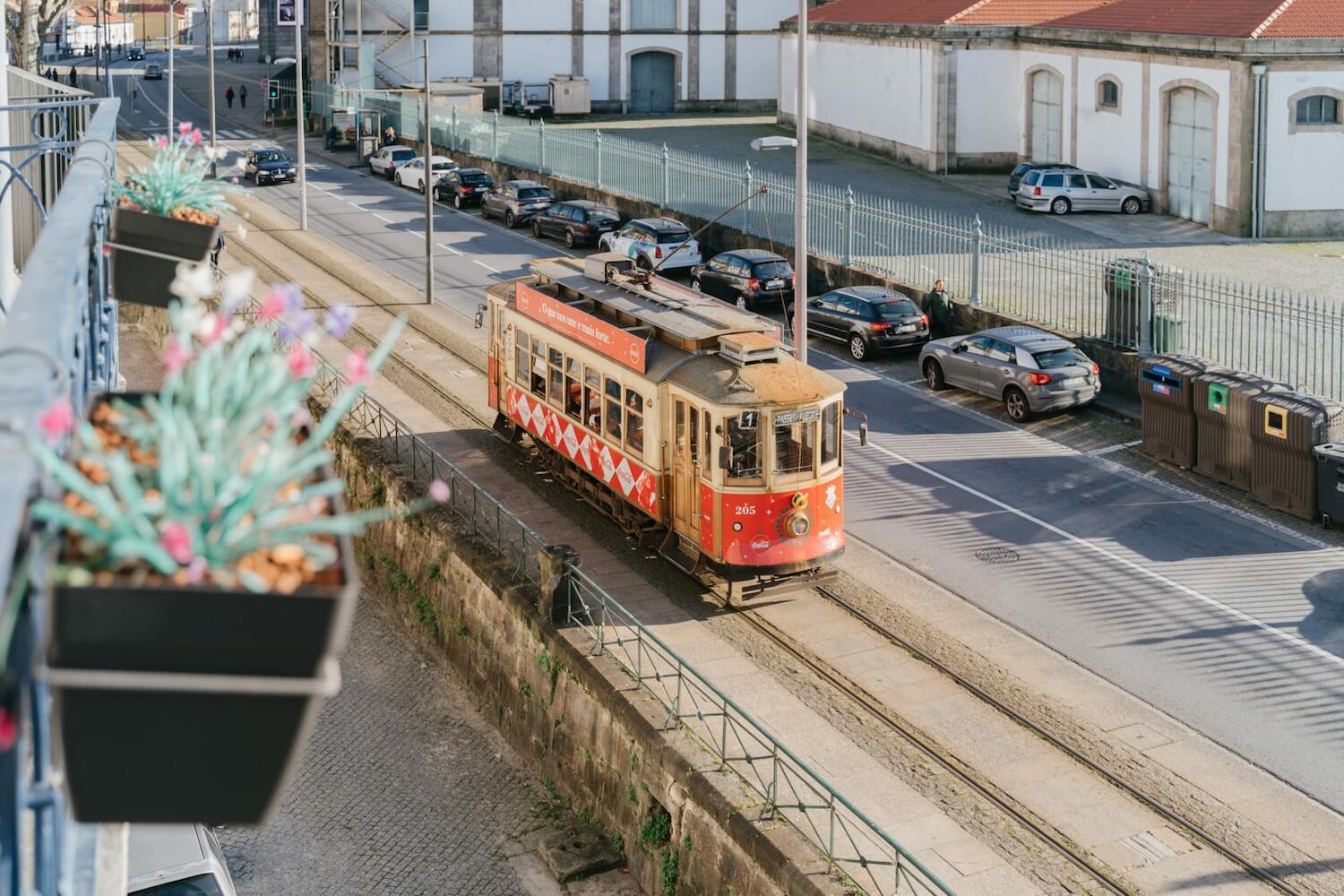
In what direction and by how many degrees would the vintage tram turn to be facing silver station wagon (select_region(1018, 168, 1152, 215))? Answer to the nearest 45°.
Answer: approximately 135° to its left

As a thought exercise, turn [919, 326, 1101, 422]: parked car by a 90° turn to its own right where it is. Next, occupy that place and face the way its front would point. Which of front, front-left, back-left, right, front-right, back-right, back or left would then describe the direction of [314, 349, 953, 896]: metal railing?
back-right

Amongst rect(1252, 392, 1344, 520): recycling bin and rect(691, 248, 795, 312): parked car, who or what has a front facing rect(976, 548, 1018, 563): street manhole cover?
the recycling bin

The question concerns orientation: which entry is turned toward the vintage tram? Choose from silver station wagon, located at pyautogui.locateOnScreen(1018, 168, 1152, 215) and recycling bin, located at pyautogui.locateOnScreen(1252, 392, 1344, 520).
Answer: the recycling bin

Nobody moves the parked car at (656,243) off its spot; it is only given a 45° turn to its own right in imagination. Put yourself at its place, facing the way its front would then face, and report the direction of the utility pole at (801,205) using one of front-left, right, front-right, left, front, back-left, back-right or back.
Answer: back

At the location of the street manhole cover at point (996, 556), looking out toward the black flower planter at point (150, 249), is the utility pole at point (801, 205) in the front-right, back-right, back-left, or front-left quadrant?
back-right

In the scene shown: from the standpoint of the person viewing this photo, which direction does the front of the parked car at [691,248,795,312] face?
facing away from the viewer and to the left of the viewer

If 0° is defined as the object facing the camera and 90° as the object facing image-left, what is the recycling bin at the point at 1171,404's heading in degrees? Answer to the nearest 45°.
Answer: approximately 45°

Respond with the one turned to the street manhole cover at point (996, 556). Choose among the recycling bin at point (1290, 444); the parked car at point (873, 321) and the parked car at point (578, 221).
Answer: the recycling bin
